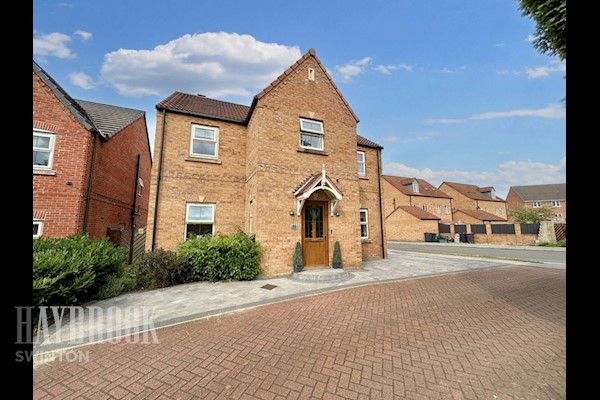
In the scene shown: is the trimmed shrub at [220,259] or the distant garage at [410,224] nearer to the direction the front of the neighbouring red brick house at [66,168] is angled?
the trimmed shrub

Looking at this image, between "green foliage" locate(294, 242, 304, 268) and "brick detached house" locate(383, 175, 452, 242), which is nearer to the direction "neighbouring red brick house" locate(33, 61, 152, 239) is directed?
the green foliage

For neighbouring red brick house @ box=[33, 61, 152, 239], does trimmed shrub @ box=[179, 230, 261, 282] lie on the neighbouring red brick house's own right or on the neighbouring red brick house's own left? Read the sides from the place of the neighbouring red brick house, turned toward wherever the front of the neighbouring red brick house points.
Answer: on the neighbouring red brick house's own left

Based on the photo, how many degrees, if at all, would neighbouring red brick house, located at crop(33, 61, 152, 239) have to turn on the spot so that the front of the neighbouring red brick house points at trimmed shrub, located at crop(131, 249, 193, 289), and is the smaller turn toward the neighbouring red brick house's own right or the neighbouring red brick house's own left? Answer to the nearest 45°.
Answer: approximately 45° to the neighbouring red brick house's own left

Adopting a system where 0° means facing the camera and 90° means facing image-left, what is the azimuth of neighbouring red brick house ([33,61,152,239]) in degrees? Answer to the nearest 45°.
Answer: approximately 0°

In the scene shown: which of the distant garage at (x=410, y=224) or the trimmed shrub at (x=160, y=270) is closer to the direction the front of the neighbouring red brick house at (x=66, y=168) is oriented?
the trimmed shrub

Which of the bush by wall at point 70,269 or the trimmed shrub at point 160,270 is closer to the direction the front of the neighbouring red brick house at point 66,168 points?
the bush by wall

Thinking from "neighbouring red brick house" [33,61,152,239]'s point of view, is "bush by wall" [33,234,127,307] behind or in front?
in front
